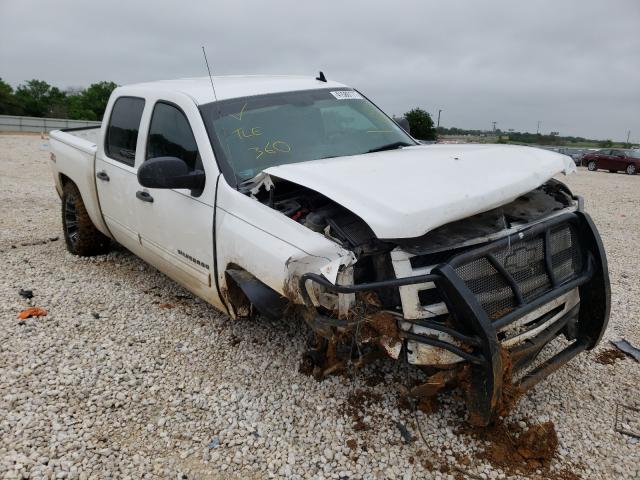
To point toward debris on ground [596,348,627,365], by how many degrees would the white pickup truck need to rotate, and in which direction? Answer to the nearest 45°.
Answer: approximately 45° to its left

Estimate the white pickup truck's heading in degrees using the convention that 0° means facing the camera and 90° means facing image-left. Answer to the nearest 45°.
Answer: approximately 315°

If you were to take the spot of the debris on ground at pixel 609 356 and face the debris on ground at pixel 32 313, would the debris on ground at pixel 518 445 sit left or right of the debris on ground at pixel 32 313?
left

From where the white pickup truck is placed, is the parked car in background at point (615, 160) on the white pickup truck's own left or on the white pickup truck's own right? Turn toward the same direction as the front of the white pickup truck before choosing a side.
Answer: on the white pickup truck's own left

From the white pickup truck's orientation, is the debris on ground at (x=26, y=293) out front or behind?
behind

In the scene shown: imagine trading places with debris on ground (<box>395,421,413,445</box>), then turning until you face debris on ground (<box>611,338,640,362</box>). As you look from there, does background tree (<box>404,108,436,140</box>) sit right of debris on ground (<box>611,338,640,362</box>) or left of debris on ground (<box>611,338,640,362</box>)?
left
